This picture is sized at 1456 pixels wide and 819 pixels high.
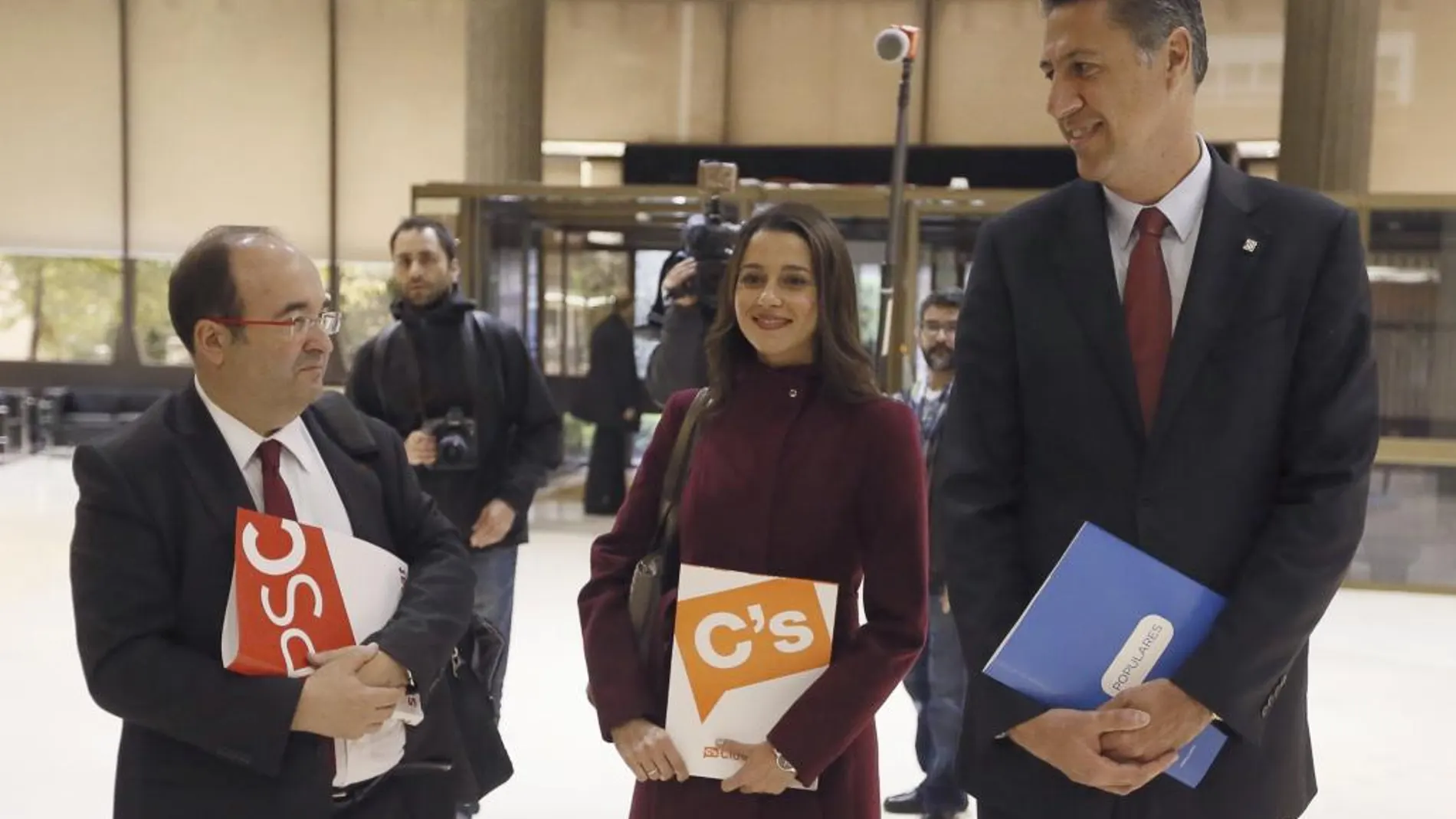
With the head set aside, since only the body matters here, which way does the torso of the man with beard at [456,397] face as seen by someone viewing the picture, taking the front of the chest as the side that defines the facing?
toward the camera

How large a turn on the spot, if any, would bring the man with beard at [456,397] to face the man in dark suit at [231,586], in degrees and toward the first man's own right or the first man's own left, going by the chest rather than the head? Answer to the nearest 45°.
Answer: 0° — they already face them

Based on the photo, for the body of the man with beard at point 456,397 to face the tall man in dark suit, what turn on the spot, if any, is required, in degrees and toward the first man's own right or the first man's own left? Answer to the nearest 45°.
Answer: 0° — they already face them

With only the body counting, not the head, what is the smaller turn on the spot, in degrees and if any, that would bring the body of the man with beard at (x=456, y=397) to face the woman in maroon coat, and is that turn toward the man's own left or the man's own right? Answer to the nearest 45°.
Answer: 0° — they already face them

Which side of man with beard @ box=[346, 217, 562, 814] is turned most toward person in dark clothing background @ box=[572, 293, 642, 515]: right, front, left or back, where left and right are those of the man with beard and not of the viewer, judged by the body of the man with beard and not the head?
back

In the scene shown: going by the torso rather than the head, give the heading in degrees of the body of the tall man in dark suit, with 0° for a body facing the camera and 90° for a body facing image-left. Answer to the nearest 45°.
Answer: approximately 0°

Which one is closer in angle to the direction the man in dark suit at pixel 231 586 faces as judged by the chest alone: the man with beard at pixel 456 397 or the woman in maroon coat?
the woman in maroon coat

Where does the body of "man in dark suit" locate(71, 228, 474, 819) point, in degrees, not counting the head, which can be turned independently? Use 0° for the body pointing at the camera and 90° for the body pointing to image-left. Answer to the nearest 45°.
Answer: approximately 315°

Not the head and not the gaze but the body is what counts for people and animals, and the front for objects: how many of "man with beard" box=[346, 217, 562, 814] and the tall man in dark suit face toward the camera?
2
